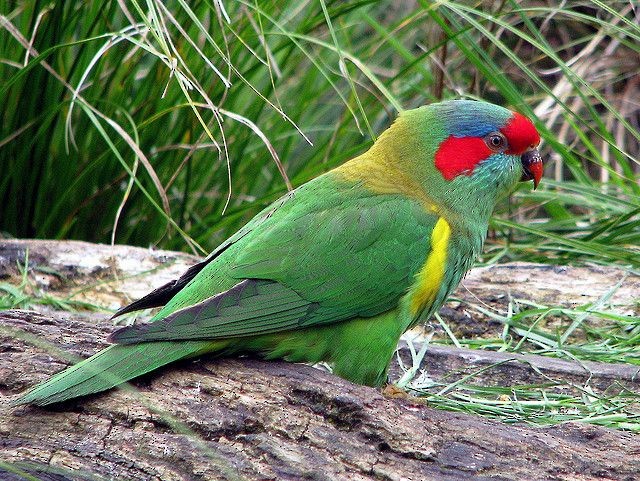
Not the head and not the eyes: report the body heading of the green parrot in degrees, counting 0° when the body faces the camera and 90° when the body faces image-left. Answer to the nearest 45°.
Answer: approximately 270°
